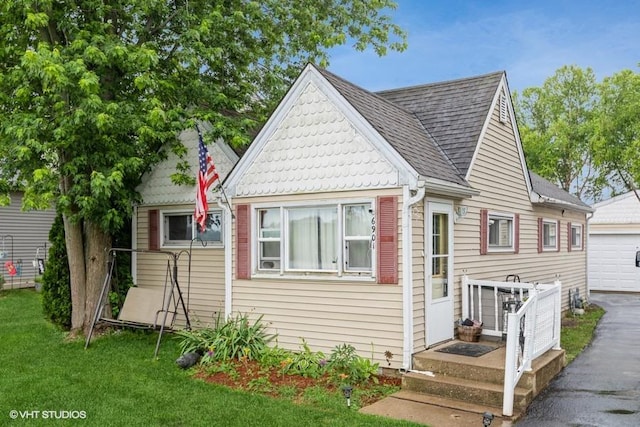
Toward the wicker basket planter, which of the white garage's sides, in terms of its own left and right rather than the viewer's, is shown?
front

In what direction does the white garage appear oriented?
toward the camera

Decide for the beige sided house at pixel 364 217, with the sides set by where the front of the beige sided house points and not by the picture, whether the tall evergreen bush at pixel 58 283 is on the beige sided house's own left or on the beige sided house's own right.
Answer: on the beige sided house's own right

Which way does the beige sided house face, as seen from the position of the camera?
facing the viewer and to the left of the viewer

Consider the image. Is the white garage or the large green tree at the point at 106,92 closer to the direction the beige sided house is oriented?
the large green tree

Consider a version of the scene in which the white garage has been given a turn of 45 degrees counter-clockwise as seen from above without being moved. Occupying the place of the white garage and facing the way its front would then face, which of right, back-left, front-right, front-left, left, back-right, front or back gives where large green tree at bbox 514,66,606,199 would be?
back-left

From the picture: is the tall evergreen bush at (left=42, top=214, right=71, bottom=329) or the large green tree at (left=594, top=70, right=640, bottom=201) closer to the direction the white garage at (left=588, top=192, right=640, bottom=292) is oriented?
the tall evergreen bush

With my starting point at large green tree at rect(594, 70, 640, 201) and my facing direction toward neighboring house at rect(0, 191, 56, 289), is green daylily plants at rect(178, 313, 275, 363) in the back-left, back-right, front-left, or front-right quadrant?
front-left

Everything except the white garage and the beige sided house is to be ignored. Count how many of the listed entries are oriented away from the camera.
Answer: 0

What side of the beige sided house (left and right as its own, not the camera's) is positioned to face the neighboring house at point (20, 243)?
right
